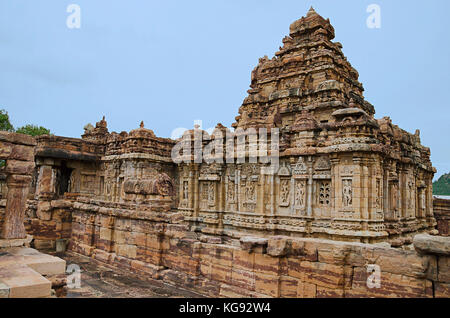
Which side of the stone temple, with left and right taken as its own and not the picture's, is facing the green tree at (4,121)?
front

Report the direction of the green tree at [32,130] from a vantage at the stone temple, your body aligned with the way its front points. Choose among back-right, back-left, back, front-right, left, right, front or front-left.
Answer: front

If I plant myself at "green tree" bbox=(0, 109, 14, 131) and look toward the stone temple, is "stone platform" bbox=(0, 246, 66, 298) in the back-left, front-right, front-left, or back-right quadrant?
front-right

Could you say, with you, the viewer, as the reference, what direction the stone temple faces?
facing away from the viewer and to the left of the viewer
